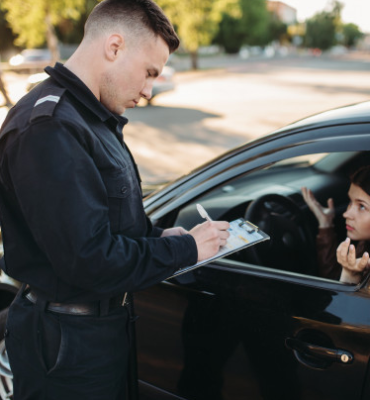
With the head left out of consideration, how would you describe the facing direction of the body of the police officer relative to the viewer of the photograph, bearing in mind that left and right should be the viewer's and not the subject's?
facing to the right of the viewer

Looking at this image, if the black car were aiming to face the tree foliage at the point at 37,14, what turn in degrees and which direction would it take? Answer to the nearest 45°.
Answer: approximately 45° to its right

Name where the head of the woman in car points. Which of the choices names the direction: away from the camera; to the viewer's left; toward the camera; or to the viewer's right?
to the viewer's left

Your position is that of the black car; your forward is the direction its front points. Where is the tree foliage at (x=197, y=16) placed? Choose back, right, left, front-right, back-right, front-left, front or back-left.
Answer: front-right

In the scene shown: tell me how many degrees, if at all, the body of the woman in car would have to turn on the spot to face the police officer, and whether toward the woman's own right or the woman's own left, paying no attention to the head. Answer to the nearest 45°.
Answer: approximately 45° to the woman's own left

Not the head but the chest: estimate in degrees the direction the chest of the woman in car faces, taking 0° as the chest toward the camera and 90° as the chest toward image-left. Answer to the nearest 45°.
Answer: approximately 90°

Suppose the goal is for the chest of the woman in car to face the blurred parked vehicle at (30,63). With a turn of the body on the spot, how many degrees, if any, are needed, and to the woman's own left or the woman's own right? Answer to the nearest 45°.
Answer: approximately 45° to the woman's own right

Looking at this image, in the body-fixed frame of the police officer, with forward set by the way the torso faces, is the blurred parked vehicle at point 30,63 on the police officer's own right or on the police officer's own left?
on the police officer's own left

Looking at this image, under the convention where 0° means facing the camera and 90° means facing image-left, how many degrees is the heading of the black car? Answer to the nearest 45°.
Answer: approximately 135°

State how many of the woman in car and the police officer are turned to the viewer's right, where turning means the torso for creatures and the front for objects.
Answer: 1

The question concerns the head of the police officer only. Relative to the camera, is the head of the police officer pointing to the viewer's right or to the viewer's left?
to the viewer's right
